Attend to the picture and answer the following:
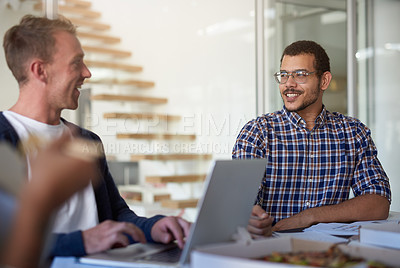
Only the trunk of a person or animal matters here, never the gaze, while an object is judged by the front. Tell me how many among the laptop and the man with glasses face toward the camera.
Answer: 1

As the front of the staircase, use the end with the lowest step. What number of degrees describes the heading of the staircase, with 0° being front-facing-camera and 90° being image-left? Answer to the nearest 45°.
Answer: approximately 315°

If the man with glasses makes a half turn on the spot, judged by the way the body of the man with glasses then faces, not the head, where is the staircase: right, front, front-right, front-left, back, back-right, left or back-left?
front-left

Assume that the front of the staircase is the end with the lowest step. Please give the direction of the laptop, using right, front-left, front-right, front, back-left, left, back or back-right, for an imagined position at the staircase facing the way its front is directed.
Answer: front-right

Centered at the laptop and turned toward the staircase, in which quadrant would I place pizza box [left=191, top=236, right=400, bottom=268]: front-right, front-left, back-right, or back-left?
back-right

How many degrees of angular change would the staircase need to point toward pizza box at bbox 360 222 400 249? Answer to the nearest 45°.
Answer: approximately 45° to its right

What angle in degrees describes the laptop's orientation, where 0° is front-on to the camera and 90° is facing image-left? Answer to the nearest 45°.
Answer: approximately 135°

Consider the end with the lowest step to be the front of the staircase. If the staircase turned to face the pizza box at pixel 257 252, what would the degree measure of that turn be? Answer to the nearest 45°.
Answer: approximately 45° to its right
